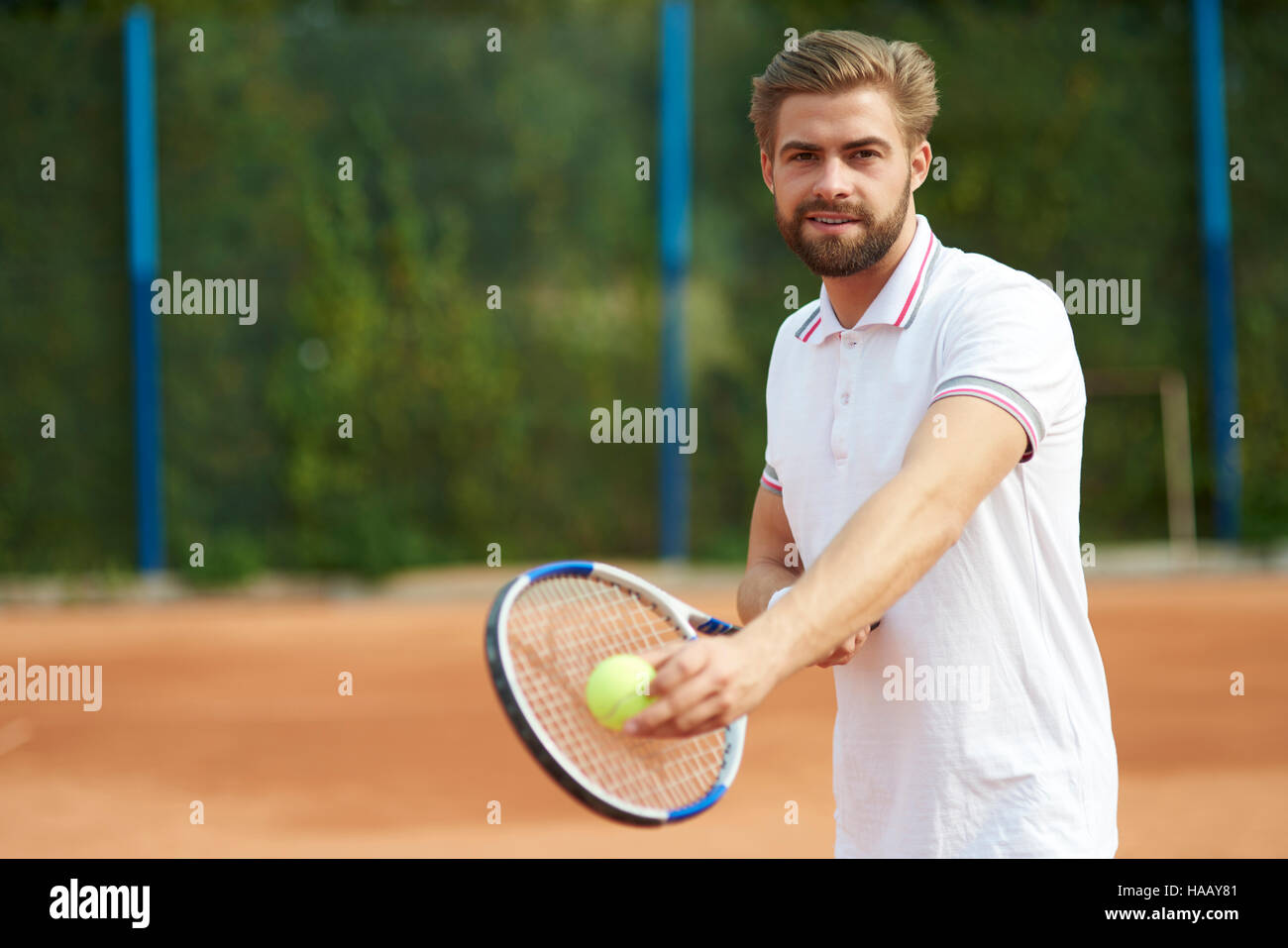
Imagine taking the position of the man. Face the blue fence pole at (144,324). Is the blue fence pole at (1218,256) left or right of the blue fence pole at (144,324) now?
right

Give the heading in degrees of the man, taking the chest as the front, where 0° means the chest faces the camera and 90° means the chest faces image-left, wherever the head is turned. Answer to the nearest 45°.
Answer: approximately 45°

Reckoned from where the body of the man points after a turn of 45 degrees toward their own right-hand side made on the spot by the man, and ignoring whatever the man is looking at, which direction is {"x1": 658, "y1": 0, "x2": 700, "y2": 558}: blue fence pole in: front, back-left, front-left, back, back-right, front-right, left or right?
right

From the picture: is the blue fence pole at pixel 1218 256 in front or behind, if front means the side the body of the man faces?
behind

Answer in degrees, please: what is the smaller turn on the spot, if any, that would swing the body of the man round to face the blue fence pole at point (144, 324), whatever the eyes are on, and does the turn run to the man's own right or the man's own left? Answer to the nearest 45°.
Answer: approximately 90° to the man's own right
